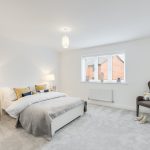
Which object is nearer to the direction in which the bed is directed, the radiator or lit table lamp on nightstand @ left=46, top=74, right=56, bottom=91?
the radiator

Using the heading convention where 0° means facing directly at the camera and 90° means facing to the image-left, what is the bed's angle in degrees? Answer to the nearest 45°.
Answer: approximately 315°

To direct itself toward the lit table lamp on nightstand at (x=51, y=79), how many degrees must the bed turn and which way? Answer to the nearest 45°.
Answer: approximately 135° to its left
